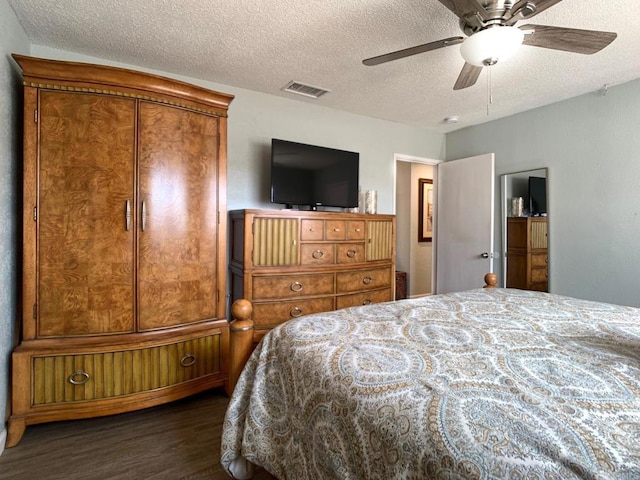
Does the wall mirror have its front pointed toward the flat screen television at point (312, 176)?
yes

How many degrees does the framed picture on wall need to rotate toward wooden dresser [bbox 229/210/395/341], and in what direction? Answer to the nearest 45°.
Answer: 0° — it already faces it

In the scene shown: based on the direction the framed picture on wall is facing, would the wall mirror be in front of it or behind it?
in front

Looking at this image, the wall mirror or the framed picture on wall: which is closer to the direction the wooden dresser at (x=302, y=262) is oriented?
the wall mirror

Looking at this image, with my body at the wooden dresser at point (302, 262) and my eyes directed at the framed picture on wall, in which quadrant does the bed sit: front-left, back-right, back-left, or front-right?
back-right

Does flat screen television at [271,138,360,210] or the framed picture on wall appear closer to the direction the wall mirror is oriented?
the flat screen television

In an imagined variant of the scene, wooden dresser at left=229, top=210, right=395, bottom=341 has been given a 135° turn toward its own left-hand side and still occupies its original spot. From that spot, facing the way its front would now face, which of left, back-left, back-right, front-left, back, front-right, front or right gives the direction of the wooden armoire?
back-left

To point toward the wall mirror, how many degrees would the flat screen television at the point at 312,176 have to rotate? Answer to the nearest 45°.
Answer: approximately 45° to its left

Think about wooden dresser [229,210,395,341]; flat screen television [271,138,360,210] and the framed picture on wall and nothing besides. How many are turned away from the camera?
0

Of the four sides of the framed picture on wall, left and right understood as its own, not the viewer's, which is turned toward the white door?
front

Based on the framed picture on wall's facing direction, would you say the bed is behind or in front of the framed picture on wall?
in front

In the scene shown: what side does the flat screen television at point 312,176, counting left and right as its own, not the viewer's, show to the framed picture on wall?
left

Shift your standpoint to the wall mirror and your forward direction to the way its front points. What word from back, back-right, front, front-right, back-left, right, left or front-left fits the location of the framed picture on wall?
right

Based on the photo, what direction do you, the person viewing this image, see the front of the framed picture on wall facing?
facing the viewer

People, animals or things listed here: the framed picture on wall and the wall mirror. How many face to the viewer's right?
0

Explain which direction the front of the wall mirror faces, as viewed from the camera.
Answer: facing the viewer and to the left of the viewer
